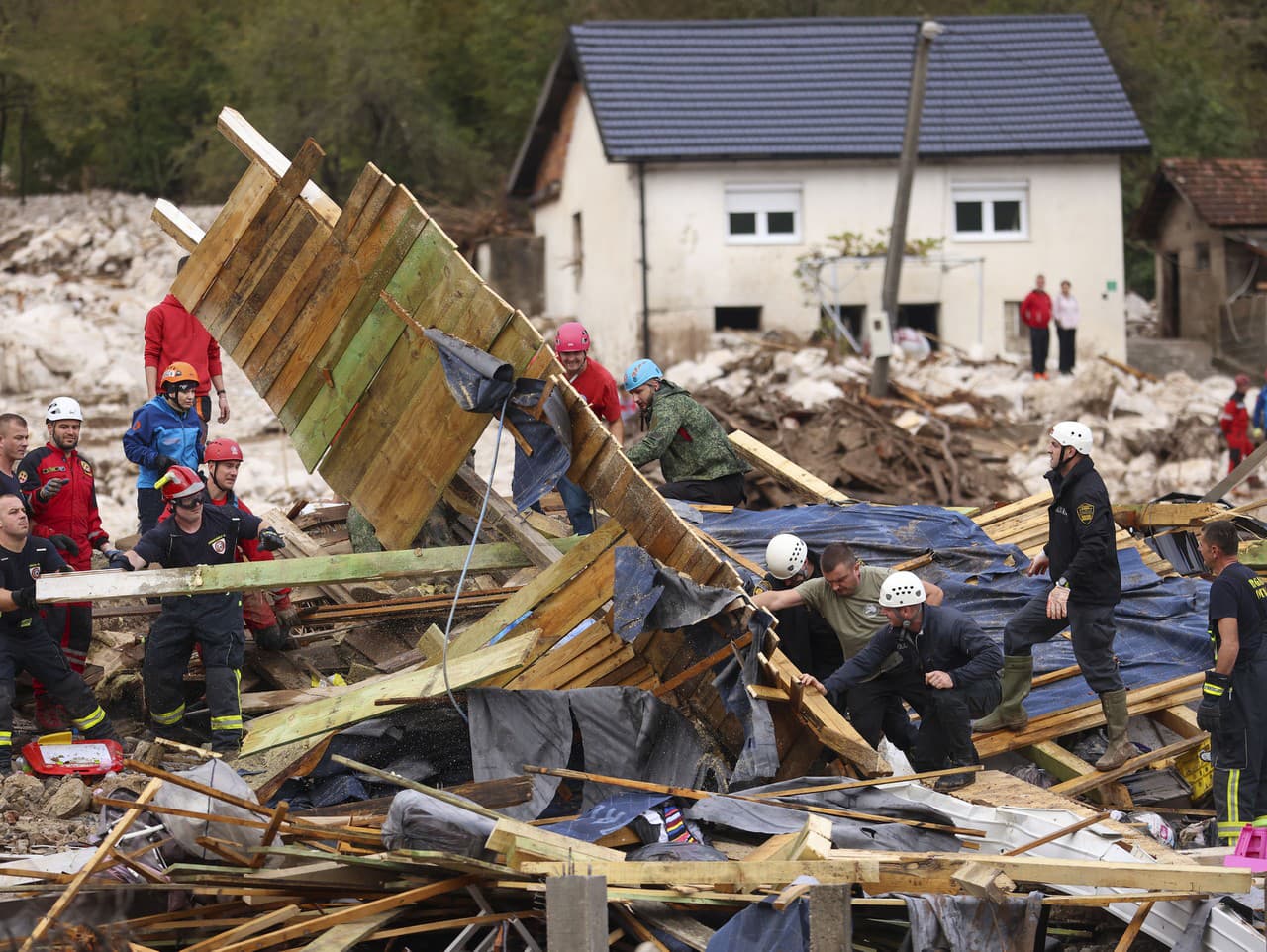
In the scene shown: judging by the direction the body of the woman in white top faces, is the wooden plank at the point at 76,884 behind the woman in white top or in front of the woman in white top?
in front

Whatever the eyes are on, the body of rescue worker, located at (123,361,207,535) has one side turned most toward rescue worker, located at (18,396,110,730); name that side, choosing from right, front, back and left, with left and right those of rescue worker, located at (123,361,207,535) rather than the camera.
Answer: right

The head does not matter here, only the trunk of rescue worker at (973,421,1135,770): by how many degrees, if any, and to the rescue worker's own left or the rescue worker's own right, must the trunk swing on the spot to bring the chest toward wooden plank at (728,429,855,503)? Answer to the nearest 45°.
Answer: approximately 45° to the rescue worker's own right

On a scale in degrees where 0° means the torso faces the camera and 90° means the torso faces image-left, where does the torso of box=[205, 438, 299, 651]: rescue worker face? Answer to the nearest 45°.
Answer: approximately 315°

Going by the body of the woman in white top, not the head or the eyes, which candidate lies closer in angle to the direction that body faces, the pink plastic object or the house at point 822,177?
the pink plastic object

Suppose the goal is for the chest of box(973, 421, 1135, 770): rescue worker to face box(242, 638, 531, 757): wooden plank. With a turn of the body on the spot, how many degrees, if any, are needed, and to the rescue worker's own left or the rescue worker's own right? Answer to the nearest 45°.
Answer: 0° — they already face it

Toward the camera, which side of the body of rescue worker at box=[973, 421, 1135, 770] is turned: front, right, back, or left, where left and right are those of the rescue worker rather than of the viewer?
left

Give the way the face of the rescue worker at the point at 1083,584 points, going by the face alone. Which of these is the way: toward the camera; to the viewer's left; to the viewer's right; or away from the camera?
to the viewer's left

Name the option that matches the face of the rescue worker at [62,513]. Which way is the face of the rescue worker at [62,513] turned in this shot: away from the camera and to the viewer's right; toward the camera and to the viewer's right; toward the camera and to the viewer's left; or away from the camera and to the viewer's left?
toward the camera and to the viewer's right

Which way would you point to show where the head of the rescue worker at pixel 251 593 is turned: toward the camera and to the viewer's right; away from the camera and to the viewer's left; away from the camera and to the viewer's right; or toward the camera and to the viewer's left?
toward the camera and to the viewer's right
